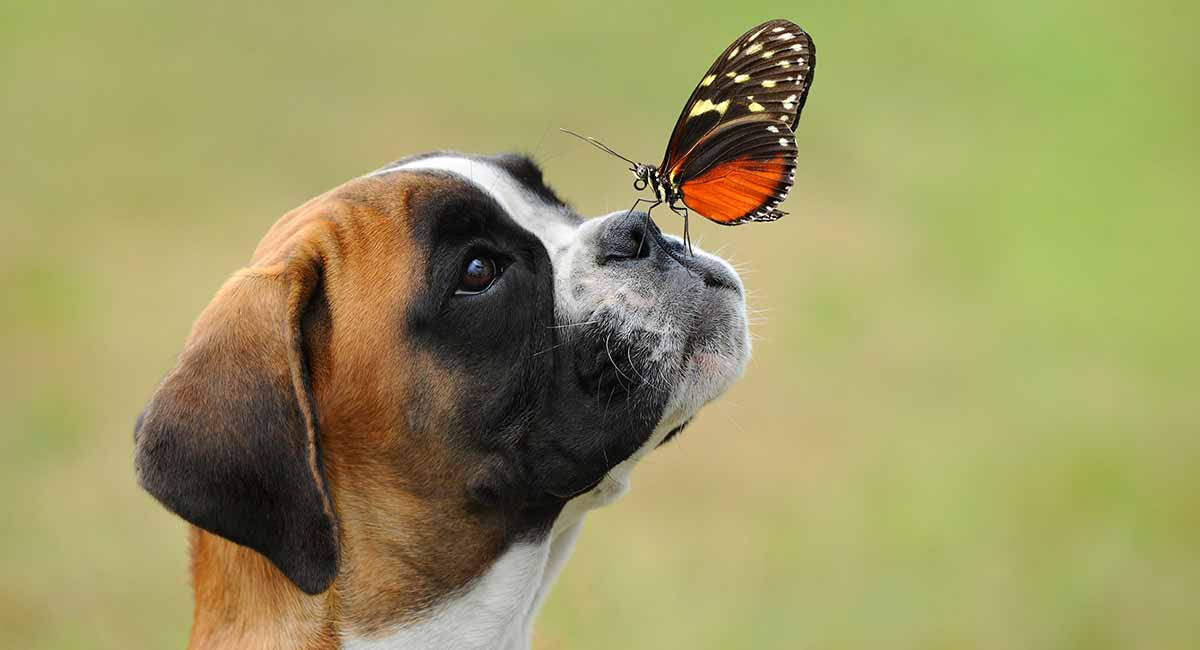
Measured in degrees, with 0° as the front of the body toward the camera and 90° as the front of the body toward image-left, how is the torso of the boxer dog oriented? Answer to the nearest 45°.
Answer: approximately 270°

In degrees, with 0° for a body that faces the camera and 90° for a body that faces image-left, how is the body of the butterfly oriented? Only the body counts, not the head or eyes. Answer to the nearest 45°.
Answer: approximately 90°
